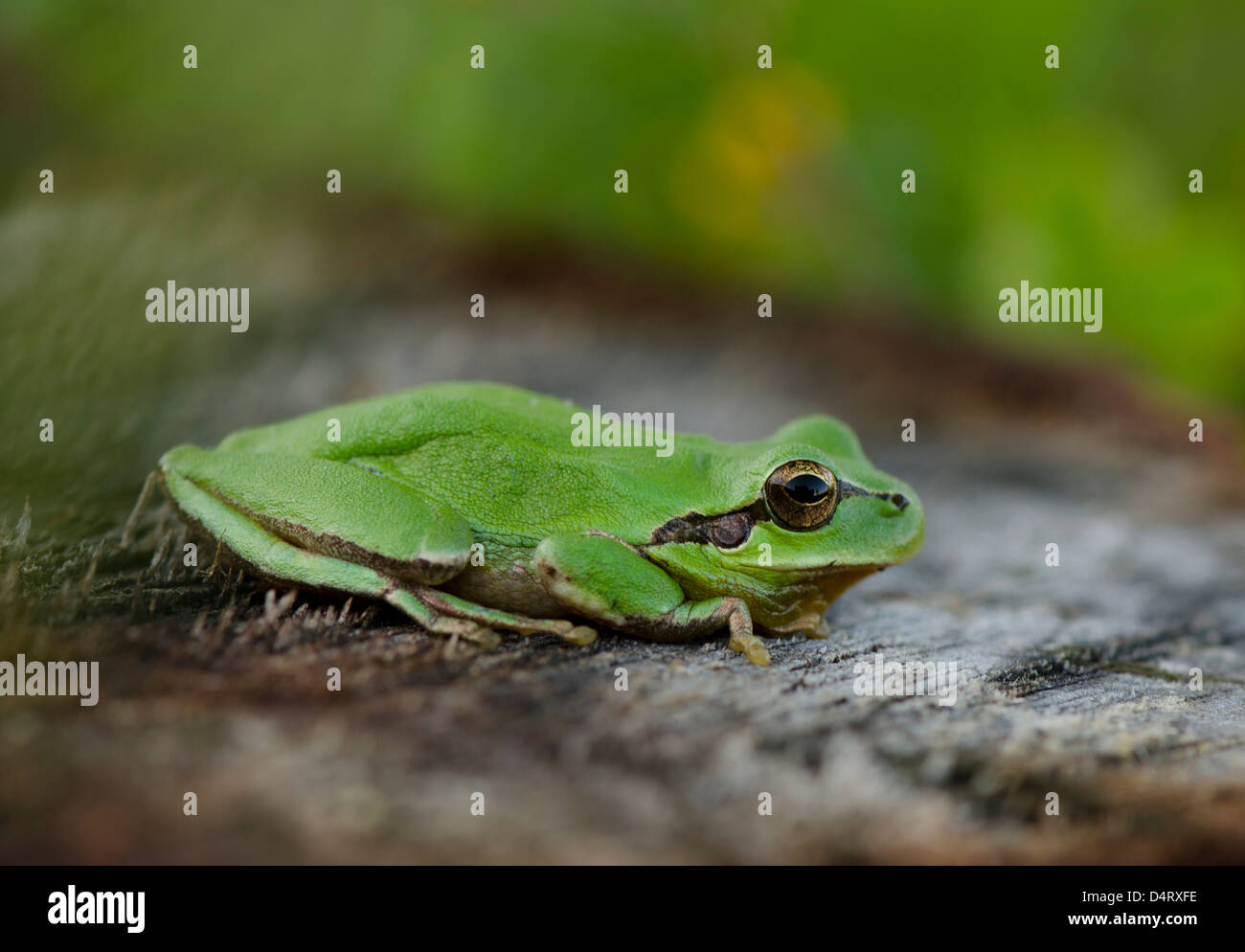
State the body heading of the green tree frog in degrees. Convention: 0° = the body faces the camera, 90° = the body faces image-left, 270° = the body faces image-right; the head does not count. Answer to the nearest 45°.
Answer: approximately 270°
